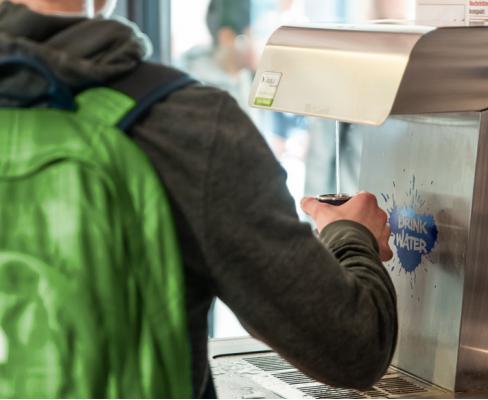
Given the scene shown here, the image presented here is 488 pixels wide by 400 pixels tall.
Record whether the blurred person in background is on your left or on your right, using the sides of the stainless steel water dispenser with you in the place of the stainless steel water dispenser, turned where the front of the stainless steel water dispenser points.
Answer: on your right

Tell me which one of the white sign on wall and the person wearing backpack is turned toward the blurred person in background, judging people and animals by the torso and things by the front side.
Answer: the person wearing backpack

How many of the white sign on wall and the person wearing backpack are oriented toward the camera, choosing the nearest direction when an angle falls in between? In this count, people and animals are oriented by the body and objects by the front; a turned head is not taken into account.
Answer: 1

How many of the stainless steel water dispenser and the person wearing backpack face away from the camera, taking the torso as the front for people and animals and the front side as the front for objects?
1

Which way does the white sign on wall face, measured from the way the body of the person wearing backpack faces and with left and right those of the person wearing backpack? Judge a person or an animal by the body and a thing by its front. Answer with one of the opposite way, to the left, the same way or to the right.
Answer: the opposite way

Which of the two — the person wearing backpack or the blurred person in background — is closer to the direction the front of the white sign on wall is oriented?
the person wearing backpack

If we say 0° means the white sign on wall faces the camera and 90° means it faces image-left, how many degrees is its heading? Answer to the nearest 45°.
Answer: approximately 0°

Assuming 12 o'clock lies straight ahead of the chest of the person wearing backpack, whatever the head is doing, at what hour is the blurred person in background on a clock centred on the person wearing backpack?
The blurred person in background is roughly at 12 o'clock from the person wearing backpack.

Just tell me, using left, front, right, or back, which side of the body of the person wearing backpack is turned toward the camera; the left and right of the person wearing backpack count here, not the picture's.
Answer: back

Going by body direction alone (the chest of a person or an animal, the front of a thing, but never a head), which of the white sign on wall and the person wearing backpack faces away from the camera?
the person wearing backpack

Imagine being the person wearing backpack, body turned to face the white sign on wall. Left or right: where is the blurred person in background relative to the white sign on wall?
left

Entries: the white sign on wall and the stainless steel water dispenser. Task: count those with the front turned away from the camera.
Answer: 0

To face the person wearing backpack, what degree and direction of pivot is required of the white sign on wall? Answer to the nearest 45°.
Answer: approximately 45° to its right

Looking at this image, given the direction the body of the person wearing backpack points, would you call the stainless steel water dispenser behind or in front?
in front

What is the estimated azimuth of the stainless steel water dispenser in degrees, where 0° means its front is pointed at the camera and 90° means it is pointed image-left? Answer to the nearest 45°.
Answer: approximately 45°
